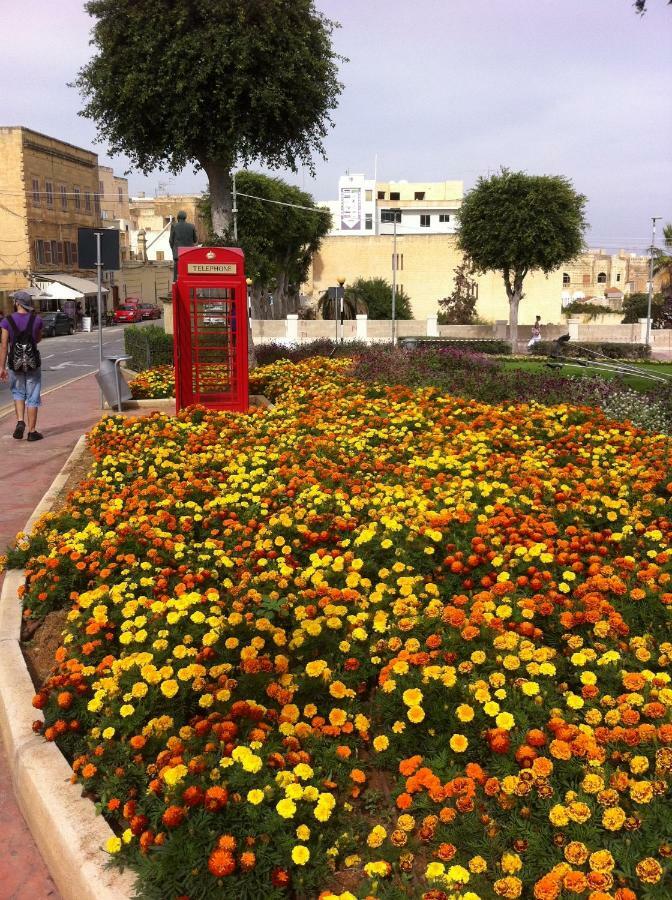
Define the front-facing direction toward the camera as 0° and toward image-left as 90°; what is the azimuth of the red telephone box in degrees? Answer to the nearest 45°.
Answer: approximately 0°

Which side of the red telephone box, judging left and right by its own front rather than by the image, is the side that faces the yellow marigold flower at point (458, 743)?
front

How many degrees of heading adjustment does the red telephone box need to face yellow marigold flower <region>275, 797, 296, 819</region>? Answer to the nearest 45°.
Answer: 0° — it already faces it

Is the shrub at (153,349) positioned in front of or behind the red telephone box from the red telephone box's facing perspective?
behind

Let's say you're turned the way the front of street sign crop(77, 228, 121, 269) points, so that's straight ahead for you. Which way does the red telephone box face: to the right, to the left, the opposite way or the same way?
the opposite way

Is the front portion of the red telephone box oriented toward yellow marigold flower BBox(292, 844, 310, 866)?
yes

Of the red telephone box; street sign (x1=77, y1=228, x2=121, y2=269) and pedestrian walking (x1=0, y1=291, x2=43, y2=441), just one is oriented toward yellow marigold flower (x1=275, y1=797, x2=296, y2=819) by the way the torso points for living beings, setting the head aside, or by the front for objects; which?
the red telephone box

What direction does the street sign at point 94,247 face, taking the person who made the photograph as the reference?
facing away from the viewer

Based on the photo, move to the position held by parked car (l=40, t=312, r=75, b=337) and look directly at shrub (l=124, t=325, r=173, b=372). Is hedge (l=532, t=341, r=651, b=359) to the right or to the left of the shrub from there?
left

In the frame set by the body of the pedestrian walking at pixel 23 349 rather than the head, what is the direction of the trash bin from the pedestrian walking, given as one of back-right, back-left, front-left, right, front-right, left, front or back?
front-right

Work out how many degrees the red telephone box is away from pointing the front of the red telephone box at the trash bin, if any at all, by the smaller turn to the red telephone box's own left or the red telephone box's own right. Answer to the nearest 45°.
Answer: approximately 135° to the red telephone box's own right

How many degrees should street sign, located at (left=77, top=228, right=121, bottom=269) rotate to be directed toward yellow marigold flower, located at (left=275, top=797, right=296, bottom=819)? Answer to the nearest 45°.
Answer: approximately 180°

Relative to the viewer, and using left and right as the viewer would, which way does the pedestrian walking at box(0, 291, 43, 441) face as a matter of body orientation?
facing away from the viewer

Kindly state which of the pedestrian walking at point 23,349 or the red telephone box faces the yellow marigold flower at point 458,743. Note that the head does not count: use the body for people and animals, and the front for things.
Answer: the red telephone box

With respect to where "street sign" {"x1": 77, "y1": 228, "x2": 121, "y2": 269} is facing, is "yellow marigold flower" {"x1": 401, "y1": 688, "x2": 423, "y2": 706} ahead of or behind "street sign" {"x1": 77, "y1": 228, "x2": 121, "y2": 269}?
behind

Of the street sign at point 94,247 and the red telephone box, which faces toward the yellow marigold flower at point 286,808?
the red telephone box
